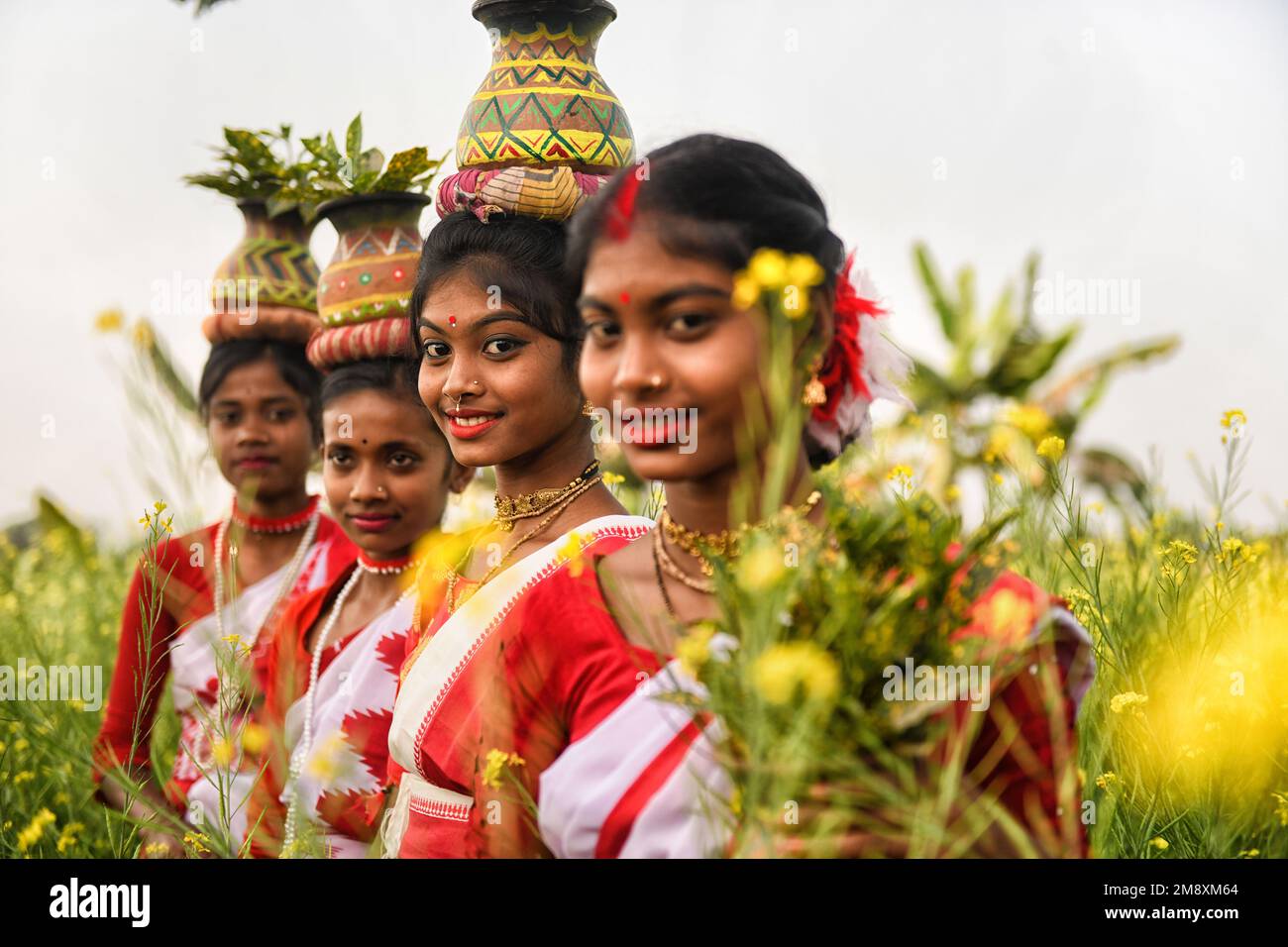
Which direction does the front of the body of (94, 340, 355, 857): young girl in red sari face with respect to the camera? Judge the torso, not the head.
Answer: toward the camera

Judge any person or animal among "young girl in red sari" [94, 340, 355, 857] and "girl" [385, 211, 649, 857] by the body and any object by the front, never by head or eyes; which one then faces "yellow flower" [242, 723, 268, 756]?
the young girl in red sari

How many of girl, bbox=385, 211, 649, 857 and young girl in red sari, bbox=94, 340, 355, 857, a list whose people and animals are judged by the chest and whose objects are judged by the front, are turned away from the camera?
0

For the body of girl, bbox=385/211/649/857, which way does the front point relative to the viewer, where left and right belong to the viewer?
facing the viewer and to the left of the viewer

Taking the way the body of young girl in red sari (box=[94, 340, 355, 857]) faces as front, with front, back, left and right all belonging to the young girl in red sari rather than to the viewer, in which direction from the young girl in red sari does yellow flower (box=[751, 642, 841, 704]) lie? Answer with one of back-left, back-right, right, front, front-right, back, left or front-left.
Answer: front

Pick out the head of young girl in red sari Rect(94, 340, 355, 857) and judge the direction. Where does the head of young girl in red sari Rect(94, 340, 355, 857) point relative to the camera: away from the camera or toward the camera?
toward the camera

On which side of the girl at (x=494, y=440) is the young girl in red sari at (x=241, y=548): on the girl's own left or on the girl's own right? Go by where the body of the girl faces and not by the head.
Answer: on the girl's own right

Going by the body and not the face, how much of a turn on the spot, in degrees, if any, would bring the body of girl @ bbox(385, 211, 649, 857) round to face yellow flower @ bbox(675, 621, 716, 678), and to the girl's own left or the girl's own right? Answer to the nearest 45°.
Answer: approximately 45° to the girl's own left

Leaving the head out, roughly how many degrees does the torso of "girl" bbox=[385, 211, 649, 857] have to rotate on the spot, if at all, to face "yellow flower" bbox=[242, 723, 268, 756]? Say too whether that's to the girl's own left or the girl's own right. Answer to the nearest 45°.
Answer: approximately 90° to the girl's own right

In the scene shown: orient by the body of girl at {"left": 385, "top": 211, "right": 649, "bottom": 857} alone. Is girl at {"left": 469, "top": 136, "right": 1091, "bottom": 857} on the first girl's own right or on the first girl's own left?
on the first girl's own left

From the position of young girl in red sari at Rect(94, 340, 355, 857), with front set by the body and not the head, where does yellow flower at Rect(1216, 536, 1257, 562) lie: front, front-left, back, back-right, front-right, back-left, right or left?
front-left
